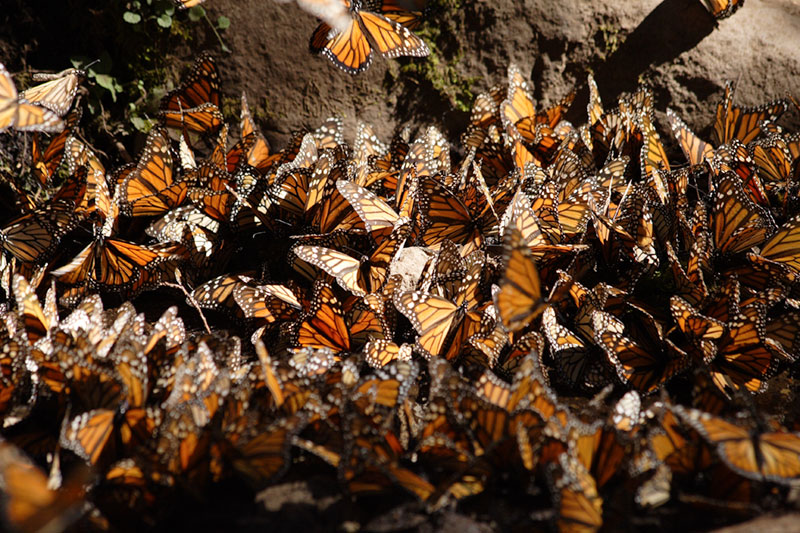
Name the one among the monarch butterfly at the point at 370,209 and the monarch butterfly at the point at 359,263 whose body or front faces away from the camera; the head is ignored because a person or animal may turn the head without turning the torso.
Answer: the monarch butterfly at the point at 359,263

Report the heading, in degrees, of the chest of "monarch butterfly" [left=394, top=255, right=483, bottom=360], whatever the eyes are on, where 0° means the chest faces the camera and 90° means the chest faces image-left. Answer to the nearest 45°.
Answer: approximately 225°

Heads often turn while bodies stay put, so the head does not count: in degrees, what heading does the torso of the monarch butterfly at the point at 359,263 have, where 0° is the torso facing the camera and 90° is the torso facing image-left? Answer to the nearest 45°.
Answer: approximately 180°
